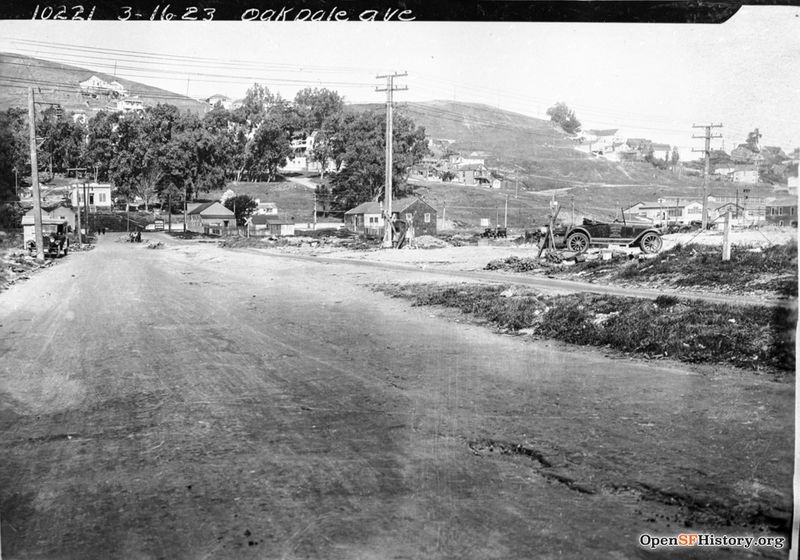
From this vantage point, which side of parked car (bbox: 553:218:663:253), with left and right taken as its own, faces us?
right
